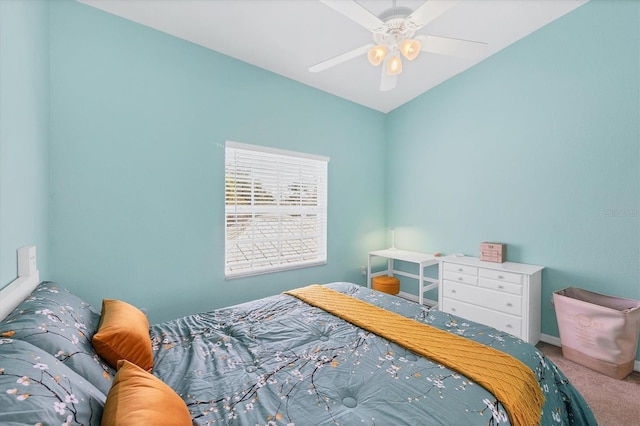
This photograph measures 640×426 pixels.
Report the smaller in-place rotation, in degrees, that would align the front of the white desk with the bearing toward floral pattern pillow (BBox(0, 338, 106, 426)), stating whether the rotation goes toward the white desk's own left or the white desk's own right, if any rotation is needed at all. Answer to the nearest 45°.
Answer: approximately 45° to the white desk's own left

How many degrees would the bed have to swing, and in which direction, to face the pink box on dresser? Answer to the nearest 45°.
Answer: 0° — it already faces it

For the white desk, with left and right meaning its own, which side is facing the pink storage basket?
left

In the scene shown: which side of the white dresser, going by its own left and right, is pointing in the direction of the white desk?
right

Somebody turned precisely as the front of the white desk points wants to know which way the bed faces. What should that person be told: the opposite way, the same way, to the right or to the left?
the opposite way

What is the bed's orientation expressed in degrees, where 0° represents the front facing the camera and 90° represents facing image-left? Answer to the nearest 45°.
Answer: approximately 225°

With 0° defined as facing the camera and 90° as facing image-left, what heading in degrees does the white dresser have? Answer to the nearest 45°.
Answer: approximately 45°

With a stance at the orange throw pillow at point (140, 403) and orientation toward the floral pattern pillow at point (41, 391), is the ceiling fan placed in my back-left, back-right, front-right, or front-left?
back-right

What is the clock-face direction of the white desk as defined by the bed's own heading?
The white desk is roughly at 12 o'clock from the bed.
